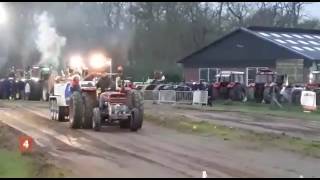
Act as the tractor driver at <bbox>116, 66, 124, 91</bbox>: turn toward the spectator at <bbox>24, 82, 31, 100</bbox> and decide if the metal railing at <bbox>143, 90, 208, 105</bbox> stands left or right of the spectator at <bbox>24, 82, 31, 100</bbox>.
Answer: right
